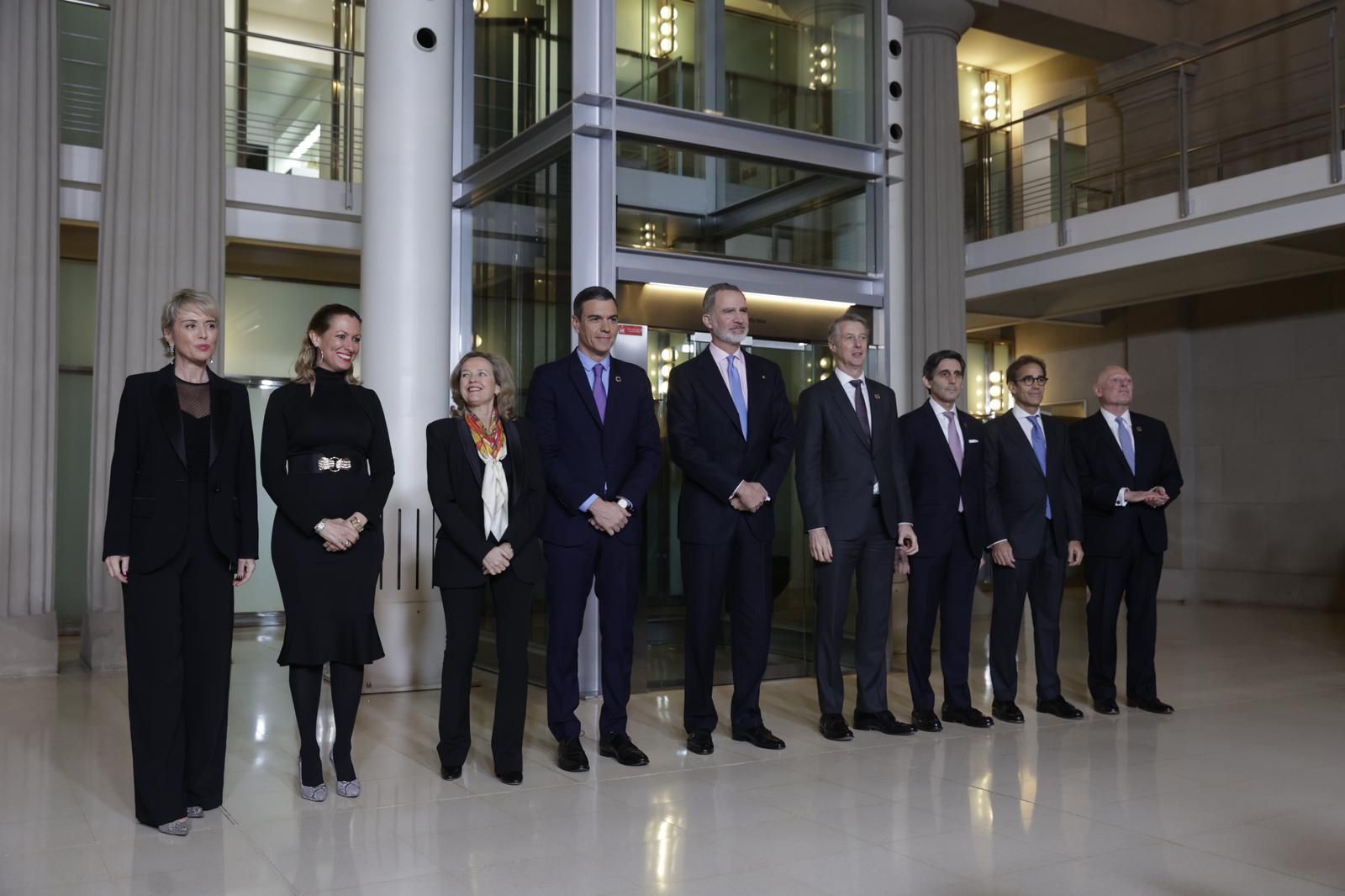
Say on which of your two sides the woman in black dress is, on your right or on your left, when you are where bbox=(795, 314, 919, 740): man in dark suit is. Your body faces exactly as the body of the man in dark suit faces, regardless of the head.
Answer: on your right

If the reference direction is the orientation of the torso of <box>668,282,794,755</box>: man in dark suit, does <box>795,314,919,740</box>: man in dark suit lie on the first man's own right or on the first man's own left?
on the first man's own left

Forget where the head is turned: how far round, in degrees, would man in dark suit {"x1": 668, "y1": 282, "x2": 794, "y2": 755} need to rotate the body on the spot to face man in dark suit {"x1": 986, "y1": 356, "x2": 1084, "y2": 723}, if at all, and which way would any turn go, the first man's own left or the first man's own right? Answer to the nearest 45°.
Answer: approximately 90° to the first man's own left

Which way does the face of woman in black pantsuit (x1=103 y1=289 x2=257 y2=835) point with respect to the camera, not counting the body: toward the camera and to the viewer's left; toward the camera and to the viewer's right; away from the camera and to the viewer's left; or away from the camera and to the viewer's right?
toward the camera and to the viewer's right

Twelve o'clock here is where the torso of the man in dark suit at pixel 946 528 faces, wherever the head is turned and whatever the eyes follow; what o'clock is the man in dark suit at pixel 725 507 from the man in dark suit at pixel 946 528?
the man in dark suit at pixel 725 507 is roughly at 3 o'clock from the man in dark suit at pixel 946 528.

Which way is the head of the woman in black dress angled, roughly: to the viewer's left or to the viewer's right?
to the viewer's right

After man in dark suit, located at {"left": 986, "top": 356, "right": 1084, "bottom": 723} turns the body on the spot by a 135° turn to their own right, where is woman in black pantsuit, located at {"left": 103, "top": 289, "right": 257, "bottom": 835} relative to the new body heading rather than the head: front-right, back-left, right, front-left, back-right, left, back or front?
front-left

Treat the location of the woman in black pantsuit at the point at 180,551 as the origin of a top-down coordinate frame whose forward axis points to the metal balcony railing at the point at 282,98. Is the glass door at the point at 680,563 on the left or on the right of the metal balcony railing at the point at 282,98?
right

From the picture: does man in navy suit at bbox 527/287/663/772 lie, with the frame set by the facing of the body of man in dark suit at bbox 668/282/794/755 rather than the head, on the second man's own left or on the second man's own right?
on the second man's own right

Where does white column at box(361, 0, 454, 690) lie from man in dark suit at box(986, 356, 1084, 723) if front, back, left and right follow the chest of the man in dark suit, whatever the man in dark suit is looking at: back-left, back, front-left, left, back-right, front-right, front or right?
back-right
